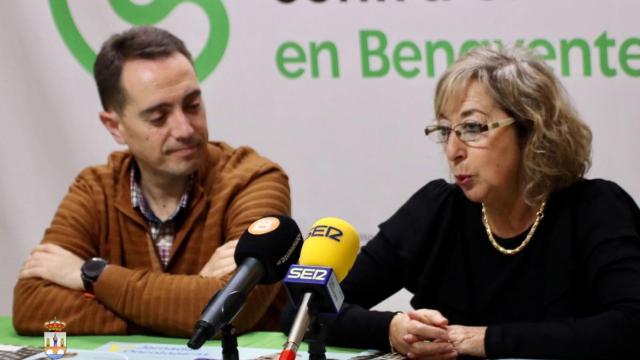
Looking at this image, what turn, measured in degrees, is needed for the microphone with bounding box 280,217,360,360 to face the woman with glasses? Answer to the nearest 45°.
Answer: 0° — it already faces them

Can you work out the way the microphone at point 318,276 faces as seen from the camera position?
facing away from the viewer and to the right of the viewer

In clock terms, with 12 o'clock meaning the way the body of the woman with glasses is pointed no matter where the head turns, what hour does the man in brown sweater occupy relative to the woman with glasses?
The man in brown sweater is roughly at 2 o'clock from the woman with glasses.

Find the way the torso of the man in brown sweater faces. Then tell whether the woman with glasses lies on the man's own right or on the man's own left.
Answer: on the man's own left

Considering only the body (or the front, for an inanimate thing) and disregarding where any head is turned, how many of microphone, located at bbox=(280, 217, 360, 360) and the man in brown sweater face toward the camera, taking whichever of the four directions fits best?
1

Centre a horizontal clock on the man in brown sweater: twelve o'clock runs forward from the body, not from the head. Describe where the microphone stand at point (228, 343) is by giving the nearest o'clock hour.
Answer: The microphone stand is roughly at 12 o'clock from the man in brown sweater.

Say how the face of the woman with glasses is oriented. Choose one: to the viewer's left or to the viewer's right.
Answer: to the viewer's left

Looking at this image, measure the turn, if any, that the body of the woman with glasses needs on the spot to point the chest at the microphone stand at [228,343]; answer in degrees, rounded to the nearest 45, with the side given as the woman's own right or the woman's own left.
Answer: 0° — they already face it

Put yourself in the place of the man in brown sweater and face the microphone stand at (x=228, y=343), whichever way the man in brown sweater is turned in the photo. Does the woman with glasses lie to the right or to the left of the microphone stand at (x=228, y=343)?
left

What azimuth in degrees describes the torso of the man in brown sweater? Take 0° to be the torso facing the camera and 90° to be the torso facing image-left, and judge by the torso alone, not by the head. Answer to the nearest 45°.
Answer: approximately 0°

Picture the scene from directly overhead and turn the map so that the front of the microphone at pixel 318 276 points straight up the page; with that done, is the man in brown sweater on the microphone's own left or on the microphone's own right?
on the microphone's own left
